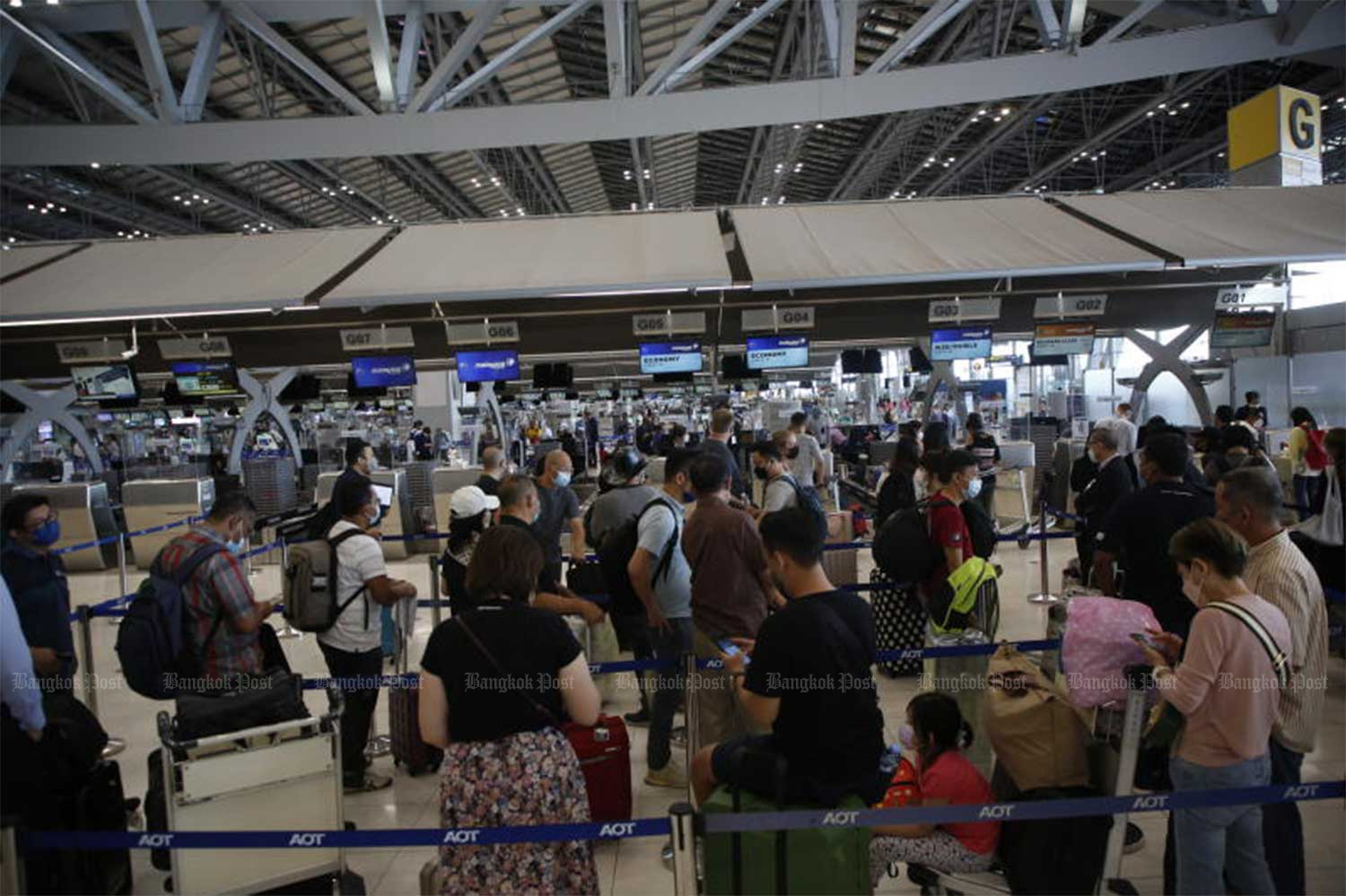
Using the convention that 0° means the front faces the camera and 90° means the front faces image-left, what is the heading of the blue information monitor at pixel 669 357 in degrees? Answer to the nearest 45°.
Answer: approximately 0°

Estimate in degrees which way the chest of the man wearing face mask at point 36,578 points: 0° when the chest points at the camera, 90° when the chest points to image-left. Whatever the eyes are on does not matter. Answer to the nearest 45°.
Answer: approximately 315°

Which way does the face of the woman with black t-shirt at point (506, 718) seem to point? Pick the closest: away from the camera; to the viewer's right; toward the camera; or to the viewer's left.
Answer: away from the camera

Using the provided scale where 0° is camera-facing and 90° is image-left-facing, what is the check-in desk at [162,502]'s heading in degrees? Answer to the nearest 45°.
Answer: approximately 0°

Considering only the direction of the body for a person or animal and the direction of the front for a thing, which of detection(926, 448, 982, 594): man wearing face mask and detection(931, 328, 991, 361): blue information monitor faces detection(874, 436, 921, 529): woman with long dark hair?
the blue information monitor

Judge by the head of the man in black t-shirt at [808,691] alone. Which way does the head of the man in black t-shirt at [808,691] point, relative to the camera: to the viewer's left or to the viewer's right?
to the viewer's left

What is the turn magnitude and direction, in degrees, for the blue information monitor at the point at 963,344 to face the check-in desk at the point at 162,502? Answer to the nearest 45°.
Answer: approximately 90° to its right

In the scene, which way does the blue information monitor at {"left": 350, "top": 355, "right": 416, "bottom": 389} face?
toward the camera

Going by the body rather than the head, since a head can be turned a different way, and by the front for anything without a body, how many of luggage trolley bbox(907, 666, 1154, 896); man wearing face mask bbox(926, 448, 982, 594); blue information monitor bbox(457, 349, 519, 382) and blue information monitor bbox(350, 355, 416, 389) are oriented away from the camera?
0

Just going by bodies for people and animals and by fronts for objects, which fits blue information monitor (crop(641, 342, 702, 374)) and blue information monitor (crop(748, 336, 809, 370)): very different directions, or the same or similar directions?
same or similar directions

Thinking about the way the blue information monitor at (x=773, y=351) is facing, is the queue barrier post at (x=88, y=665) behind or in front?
in front

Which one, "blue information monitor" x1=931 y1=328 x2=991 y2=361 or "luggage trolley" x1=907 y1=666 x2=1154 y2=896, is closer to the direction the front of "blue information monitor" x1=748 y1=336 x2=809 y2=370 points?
the luggage trolley

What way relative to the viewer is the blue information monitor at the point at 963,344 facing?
toward the camera

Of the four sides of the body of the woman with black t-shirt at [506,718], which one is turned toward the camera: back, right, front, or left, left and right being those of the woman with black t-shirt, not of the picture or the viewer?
back

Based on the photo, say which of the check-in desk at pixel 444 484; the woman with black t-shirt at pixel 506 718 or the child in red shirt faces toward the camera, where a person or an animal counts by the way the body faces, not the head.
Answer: the check-in desk
